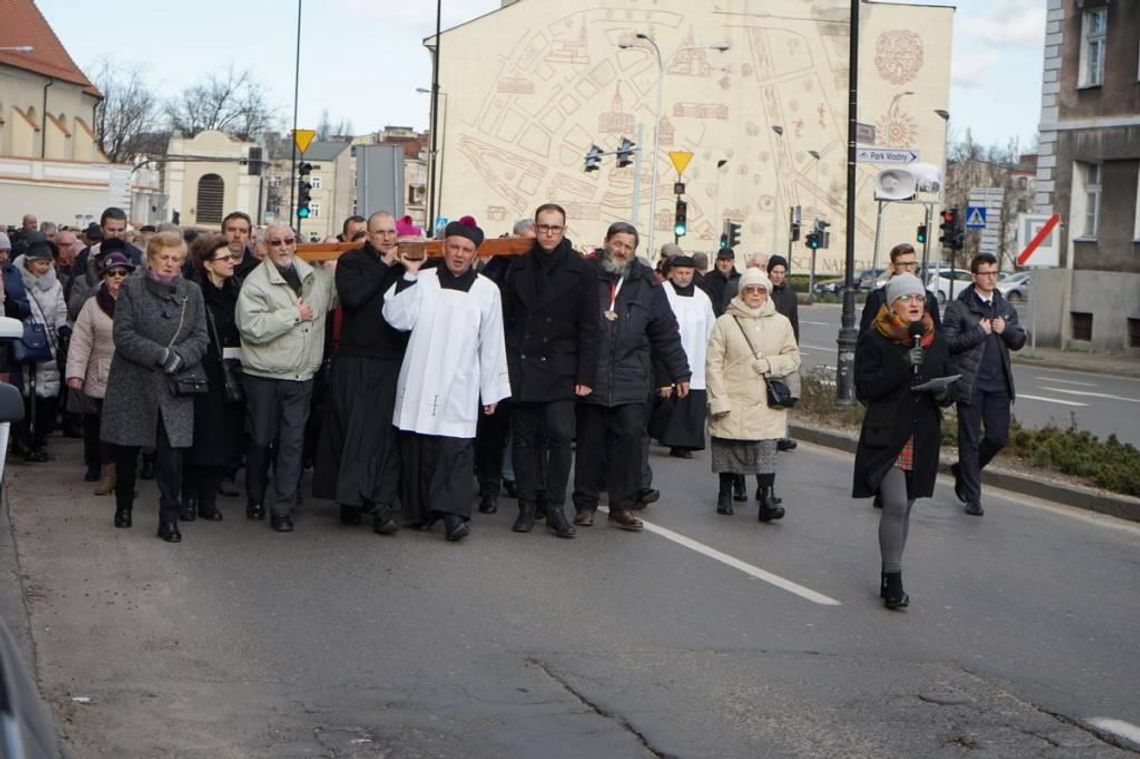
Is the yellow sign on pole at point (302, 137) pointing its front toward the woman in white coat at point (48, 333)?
yes

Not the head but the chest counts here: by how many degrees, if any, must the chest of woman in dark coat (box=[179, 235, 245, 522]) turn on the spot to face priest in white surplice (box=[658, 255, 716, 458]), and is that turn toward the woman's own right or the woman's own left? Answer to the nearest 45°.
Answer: approximately 90° to the woman's own left

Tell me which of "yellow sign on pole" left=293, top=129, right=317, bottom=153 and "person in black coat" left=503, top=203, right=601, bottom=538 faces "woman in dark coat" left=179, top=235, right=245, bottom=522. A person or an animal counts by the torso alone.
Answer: the yellow sign on pole

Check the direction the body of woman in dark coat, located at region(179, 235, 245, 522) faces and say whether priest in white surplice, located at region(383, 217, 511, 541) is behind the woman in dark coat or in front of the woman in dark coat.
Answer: in front

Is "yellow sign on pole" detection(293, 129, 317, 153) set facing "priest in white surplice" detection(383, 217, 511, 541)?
yes

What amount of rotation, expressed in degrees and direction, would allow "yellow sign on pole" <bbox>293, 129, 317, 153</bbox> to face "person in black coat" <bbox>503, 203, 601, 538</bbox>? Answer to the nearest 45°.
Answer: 0° — it already faces them

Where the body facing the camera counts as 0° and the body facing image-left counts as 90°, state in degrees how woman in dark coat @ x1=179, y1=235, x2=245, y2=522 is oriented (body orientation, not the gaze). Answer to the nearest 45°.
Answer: approximately 315°

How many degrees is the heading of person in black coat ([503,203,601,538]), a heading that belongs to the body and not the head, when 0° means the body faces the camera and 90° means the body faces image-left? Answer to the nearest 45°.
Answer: approximately 0°

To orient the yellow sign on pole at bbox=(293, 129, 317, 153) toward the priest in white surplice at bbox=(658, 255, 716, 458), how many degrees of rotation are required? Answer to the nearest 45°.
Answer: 0° — it already faces them

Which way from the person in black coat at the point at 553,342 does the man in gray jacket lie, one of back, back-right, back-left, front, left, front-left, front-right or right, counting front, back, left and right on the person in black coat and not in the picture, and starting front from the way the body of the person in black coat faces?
right

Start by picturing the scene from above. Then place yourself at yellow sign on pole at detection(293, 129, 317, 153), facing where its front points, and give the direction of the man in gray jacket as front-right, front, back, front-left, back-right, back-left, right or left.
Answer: front

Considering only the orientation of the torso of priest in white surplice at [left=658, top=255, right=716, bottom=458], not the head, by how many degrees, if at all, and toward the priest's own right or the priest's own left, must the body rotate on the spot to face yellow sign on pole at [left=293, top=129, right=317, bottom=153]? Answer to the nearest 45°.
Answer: approximately 180°

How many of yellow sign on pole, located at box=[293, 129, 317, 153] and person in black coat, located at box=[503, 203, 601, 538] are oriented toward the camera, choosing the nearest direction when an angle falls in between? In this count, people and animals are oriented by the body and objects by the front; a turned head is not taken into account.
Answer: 2
